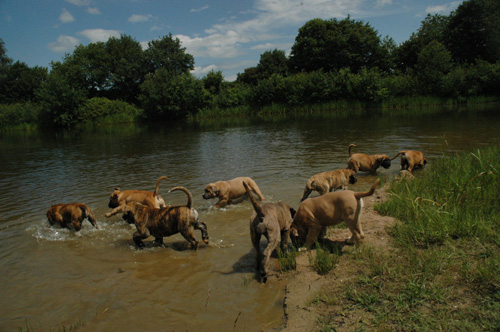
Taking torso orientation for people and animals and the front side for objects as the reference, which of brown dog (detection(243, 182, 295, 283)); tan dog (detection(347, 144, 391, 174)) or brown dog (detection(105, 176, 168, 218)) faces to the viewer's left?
the brown dog (detection(105, 176, 168, 218))

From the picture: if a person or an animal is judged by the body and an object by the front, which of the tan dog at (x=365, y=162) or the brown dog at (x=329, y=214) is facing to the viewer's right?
the tan dog

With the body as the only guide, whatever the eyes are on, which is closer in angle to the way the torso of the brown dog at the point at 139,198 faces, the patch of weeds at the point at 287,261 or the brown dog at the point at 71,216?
the brown dog

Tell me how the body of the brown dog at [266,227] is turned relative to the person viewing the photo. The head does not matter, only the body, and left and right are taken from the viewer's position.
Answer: facing away from the viewer and to the right of the viewer

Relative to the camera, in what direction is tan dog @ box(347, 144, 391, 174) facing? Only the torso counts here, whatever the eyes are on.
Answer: to the viewer's right

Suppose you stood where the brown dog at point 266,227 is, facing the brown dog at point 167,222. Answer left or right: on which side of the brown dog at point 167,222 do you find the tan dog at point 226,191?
right

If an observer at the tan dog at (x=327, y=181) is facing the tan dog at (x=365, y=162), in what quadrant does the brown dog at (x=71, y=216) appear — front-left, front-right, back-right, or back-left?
back-left

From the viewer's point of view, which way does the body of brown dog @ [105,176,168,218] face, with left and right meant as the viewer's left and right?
facing to the left of the viewer

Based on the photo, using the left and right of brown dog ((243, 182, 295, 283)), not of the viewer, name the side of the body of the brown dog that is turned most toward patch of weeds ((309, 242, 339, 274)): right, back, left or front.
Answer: right

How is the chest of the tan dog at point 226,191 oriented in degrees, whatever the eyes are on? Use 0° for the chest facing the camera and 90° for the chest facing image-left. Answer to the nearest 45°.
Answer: approximately 90°

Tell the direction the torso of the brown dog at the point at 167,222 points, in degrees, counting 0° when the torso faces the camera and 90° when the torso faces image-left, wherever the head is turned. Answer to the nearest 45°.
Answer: approximately 90°

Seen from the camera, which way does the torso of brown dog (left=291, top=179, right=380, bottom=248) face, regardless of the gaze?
to the viewer's left

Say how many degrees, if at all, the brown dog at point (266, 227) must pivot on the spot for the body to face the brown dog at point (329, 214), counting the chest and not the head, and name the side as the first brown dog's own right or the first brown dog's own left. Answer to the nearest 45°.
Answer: approximately 45° to the first brown dog's own right

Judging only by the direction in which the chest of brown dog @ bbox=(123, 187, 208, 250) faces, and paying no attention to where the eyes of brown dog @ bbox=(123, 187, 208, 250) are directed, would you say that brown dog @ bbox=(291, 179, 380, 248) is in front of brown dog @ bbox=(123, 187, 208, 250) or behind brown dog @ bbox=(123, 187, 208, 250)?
behind
